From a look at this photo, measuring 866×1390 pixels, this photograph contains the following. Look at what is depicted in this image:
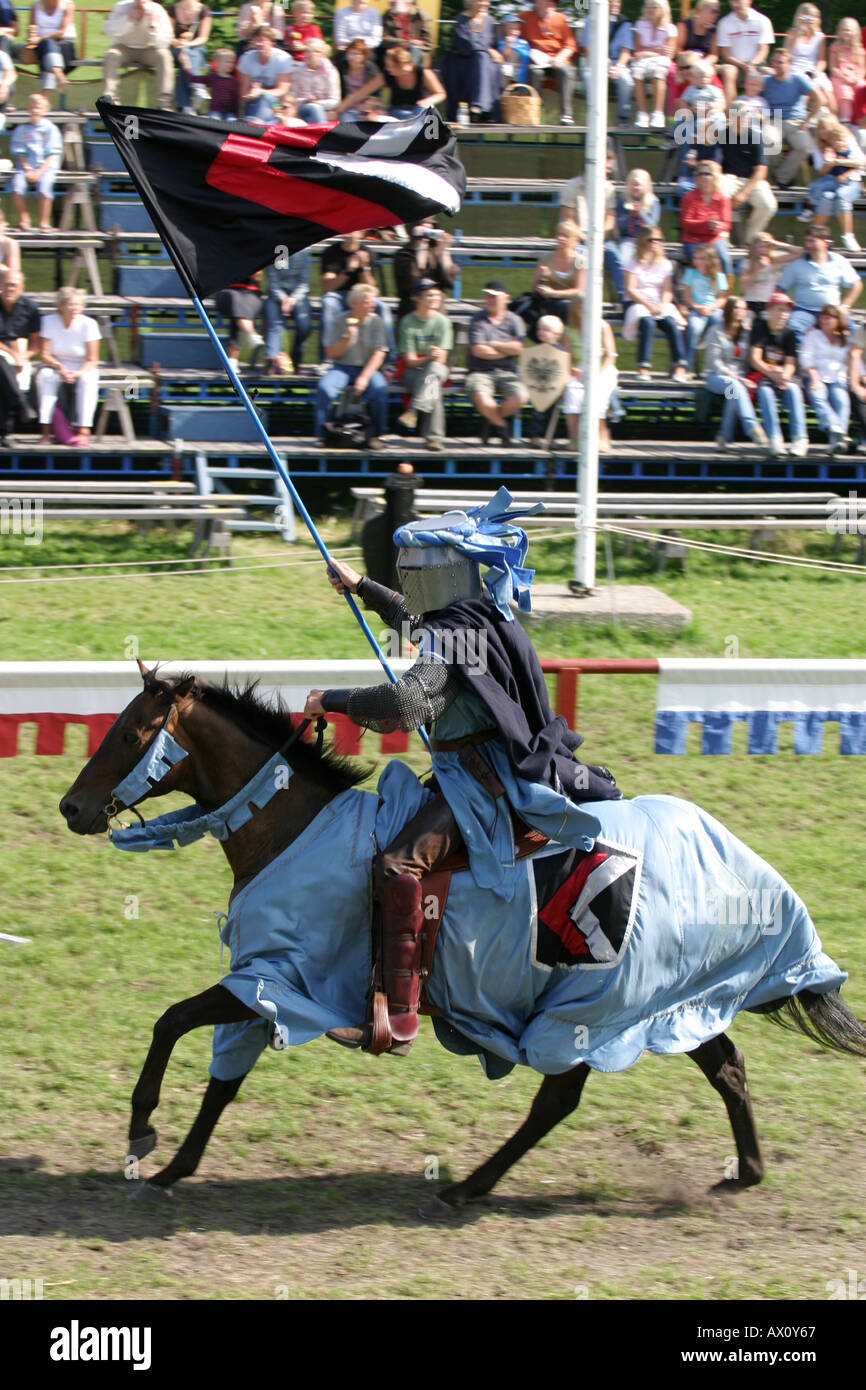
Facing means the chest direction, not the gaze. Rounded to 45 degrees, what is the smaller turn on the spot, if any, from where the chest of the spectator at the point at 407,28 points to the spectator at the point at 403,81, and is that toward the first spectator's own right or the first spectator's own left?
0° — they already face them

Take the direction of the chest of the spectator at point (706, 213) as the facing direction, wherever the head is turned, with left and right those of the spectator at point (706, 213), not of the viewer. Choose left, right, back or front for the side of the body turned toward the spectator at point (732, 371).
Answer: front

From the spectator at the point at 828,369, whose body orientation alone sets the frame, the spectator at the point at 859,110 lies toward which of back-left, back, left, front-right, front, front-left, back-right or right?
back

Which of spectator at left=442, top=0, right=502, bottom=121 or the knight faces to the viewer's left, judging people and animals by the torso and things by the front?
the knight

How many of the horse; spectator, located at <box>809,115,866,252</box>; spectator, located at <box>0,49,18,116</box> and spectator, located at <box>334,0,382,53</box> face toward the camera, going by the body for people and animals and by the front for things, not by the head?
3

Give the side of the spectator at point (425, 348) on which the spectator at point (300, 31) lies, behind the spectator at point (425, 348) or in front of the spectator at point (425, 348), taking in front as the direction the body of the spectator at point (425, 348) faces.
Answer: behind

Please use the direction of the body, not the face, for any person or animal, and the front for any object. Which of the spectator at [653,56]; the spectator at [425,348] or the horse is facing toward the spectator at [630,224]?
the spectator at [653,56]

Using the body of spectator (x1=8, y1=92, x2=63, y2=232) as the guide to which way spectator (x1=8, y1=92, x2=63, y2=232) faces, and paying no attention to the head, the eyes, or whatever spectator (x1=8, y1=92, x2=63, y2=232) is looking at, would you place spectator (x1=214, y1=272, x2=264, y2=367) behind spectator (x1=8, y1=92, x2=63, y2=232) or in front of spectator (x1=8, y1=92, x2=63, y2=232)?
in front

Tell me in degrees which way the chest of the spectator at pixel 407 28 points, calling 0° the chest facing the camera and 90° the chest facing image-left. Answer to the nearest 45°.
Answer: approximately 0°
